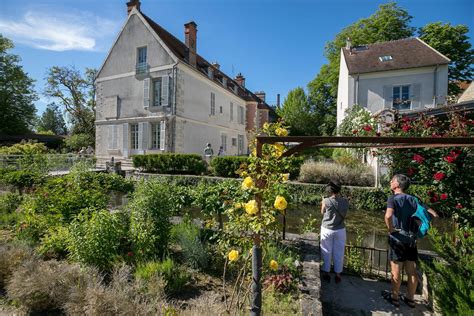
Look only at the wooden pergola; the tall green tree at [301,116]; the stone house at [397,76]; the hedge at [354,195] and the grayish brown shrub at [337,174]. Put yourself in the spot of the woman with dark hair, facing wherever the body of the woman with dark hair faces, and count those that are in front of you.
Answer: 4

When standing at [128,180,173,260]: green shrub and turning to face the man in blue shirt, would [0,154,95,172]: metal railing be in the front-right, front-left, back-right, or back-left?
back-left

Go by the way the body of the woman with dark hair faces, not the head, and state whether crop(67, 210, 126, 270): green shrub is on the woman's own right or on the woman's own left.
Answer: on the woman's own left

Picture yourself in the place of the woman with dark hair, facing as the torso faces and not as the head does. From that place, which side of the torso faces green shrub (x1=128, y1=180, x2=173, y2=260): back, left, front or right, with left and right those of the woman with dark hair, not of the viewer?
left

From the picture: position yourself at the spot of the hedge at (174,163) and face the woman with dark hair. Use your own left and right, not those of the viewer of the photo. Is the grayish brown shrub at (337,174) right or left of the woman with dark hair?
left

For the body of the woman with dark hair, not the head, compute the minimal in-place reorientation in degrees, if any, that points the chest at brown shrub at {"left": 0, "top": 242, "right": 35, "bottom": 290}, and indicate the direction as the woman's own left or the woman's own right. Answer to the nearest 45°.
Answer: approximately 135° to the woman's own left

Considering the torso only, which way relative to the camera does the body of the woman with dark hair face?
away from the camera

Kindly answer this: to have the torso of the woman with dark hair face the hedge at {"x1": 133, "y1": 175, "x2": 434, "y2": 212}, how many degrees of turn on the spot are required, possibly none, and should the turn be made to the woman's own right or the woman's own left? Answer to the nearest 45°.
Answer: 0° — they already face it
